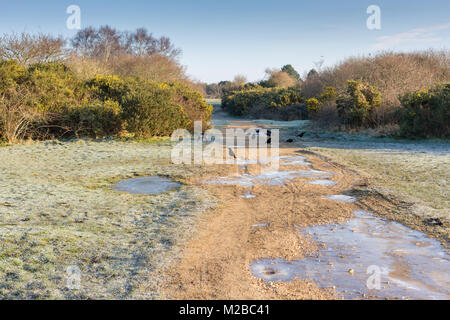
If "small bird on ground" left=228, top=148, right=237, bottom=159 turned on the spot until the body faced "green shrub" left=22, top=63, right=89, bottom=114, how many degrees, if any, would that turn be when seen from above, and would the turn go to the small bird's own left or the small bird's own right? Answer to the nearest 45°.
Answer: approximately 45° to the small bird's own right

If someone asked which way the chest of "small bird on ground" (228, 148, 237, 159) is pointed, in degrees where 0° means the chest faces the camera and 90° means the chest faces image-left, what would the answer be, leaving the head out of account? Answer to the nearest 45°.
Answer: approximately 90°

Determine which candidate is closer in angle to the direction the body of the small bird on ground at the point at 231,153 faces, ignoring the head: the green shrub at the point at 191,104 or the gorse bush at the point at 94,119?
the gorse bush

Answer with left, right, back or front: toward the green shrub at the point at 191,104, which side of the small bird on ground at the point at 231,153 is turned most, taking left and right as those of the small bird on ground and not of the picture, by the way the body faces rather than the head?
right

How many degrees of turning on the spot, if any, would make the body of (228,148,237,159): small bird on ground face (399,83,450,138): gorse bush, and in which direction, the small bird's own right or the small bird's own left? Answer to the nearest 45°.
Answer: approximately 135° to the small bird's own right

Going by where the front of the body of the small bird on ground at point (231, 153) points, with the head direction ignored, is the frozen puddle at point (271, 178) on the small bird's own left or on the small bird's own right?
on the small bird's own left

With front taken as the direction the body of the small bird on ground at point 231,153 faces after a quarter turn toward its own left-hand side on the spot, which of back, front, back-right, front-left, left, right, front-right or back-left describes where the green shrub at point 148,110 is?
back-right

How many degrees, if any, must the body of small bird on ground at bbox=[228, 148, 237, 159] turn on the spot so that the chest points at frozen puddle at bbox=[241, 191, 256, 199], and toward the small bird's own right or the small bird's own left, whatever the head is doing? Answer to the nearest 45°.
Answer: approximately 90° to the small bird's own left

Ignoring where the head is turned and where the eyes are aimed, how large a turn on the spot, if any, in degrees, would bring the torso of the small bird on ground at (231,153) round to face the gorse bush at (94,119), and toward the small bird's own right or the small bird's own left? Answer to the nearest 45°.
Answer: approximately 45° to the small bird's own right

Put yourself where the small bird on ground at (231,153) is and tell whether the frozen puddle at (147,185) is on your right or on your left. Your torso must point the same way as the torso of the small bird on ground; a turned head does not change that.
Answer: on your left

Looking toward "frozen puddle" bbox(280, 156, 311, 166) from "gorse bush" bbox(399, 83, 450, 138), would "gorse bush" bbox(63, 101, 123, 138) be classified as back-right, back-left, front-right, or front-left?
front-right

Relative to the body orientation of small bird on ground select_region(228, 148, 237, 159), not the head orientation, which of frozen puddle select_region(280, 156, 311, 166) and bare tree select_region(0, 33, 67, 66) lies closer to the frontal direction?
the bare tree

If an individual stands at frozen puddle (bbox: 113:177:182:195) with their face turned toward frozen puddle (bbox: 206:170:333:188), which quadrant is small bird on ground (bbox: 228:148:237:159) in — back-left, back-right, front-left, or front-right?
front-left
